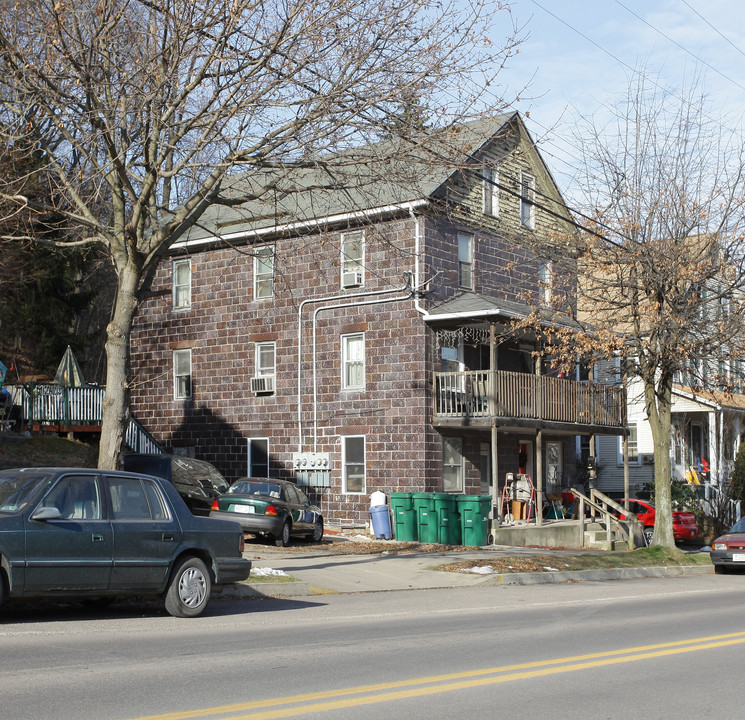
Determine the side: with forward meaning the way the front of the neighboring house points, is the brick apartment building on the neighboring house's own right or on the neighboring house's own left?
on the neighboring house's own right

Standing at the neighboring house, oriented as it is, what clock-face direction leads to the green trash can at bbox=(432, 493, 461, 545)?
The green trash can is roughly at 2 o'clock from the neighboring house.

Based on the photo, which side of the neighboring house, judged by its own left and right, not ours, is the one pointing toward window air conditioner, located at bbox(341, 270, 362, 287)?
right

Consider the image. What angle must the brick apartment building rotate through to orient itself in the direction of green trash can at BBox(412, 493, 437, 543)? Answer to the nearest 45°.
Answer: approximately 45° to its right

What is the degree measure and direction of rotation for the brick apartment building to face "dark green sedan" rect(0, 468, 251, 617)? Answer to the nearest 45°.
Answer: approximately 45° to its right

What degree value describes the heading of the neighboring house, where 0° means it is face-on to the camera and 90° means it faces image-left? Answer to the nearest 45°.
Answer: approximately 315°

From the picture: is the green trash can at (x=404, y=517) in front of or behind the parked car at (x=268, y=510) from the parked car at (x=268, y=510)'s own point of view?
in front

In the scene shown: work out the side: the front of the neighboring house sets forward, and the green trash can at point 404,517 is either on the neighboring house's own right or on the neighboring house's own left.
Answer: on the neighboring house's own right

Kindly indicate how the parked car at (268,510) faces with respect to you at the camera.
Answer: facing away from the viewer and to the right of the viewer
